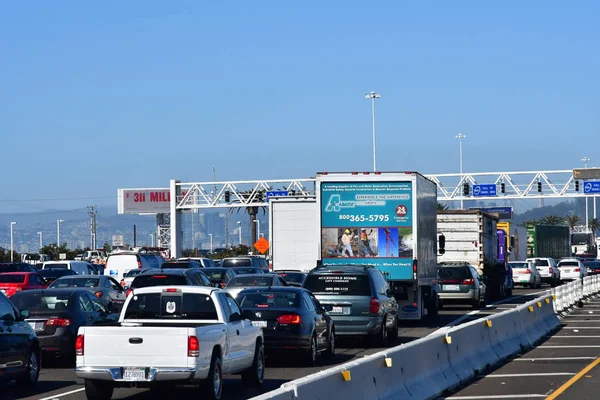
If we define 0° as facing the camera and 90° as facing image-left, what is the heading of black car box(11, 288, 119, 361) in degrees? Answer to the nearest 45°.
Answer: approximately 225°

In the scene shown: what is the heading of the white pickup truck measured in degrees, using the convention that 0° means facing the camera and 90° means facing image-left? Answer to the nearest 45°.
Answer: approximately 225°

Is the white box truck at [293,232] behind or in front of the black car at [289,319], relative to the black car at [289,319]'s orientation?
in front

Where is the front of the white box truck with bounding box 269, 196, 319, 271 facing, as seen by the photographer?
facing away from the viewer

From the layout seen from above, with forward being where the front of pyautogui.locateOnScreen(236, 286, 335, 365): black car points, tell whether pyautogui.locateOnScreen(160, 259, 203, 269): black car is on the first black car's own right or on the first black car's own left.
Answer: on the first black car's own left

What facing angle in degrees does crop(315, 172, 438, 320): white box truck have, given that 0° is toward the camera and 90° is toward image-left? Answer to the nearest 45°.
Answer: approximately 225°

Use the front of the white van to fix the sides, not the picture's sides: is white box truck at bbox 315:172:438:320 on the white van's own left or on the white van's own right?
on the white van's own right

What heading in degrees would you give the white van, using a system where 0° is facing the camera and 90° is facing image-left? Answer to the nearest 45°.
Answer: approximately 225°
